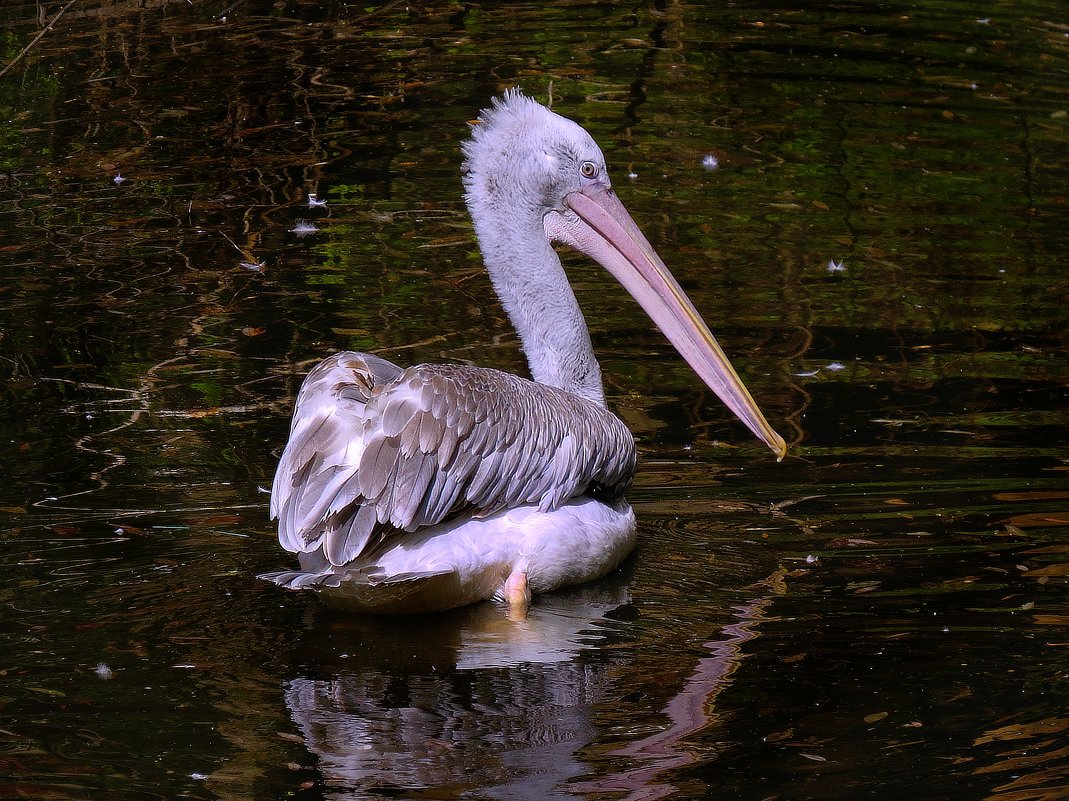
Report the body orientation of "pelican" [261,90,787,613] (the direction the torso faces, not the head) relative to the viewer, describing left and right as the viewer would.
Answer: facing to the right of the viewer
